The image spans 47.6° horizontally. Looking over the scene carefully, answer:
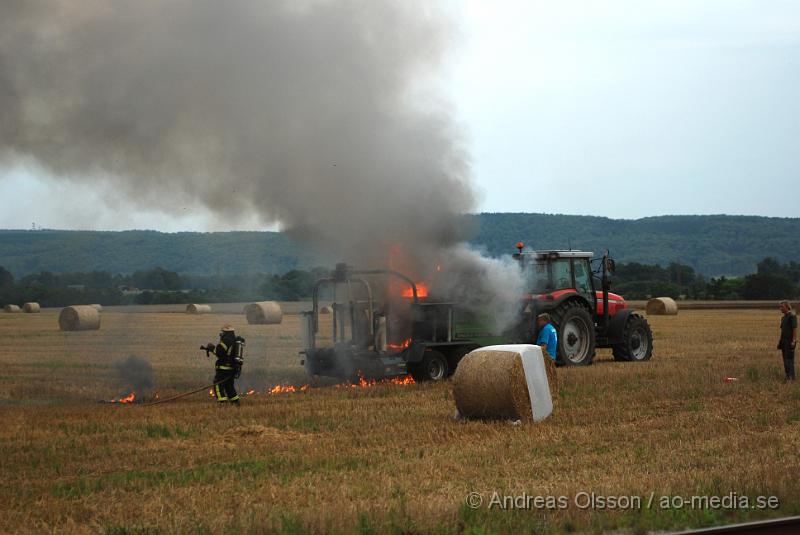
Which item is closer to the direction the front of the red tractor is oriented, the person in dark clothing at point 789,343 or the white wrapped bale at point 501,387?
the person in dark clothing

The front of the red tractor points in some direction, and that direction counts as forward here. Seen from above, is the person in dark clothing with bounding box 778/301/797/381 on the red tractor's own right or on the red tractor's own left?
on the red tractor's own right

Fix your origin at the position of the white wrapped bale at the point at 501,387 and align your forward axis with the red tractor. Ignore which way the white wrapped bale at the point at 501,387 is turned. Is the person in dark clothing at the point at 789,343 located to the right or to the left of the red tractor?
right

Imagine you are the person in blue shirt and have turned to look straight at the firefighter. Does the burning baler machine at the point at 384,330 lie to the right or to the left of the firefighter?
right

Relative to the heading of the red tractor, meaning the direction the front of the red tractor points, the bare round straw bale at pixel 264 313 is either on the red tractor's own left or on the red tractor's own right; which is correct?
on the red tractor's own left

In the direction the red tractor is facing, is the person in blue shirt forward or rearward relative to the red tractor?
rearward

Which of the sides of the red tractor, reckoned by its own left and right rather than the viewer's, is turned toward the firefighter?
back

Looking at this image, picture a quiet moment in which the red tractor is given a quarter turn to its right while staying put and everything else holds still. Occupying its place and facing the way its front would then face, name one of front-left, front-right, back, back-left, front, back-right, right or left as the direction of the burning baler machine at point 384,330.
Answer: right

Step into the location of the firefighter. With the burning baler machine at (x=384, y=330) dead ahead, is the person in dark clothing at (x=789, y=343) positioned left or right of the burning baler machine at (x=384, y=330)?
right

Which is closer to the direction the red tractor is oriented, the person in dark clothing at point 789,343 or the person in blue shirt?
the person in dark clothing

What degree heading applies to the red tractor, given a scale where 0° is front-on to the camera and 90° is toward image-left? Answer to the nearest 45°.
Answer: approximately 225°
